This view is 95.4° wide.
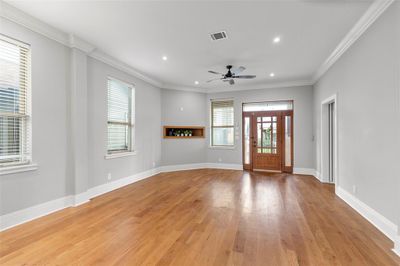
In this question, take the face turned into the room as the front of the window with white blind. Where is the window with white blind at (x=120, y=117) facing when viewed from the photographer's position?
facing the viewer and to the right of the viewer

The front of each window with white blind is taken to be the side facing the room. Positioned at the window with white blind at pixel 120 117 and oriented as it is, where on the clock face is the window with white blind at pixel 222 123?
the window with white blind at pixel 222 123 is roughly at 10 o'clock from the window with white blind at pixel 120 117.

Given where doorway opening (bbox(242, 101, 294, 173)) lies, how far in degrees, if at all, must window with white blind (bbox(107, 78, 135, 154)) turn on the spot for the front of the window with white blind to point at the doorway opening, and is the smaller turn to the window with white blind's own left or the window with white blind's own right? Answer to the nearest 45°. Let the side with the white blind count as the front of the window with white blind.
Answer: approximately 45° to the window with white blind's own left

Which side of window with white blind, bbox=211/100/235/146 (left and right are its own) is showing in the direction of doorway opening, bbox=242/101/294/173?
left

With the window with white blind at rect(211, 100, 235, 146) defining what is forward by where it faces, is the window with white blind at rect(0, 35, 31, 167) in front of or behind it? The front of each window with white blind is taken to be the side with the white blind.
in front

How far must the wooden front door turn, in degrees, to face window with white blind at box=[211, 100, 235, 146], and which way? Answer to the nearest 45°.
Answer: approximately 90° to its right

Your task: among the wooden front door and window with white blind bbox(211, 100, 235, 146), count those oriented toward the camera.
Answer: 2

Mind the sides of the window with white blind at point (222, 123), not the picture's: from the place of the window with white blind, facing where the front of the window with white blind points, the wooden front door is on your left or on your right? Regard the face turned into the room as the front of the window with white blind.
on your left

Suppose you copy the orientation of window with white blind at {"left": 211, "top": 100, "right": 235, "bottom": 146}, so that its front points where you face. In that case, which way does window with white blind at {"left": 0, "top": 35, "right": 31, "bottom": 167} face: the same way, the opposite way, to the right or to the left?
to the left

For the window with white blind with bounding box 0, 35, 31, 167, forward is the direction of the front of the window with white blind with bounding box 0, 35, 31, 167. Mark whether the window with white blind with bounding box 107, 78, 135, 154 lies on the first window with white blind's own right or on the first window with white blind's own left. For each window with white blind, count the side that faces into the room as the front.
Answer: on the first window with white blind's own left

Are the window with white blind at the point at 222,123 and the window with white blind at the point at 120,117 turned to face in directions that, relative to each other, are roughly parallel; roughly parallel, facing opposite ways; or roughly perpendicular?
roughly perpendicular

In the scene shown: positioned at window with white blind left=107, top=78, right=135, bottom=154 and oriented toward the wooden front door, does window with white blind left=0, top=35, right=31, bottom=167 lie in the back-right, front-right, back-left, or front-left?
back-right

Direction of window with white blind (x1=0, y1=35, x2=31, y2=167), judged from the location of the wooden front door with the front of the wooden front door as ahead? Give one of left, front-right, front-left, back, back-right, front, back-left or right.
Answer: front-right
